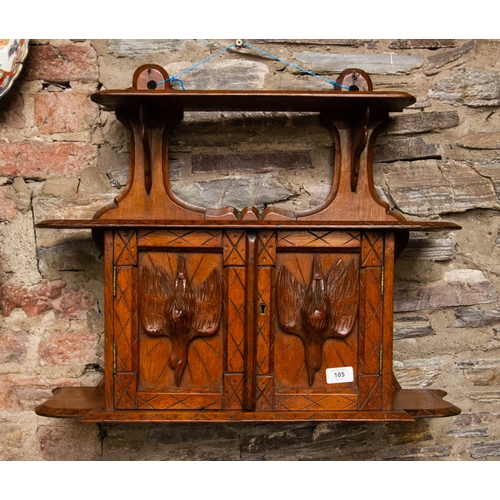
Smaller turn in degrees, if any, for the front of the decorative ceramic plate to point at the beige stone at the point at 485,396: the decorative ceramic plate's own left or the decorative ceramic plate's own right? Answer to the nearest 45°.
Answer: approximately 90° to the decorative ceramic plate's own left

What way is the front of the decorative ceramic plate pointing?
toward the camera

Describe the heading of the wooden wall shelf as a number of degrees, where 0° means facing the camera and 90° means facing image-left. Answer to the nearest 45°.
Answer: approximately 0°

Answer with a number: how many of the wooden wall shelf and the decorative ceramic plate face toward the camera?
2

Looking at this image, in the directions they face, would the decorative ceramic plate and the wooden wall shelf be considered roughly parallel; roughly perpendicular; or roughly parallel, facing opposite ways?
roughly parallel
